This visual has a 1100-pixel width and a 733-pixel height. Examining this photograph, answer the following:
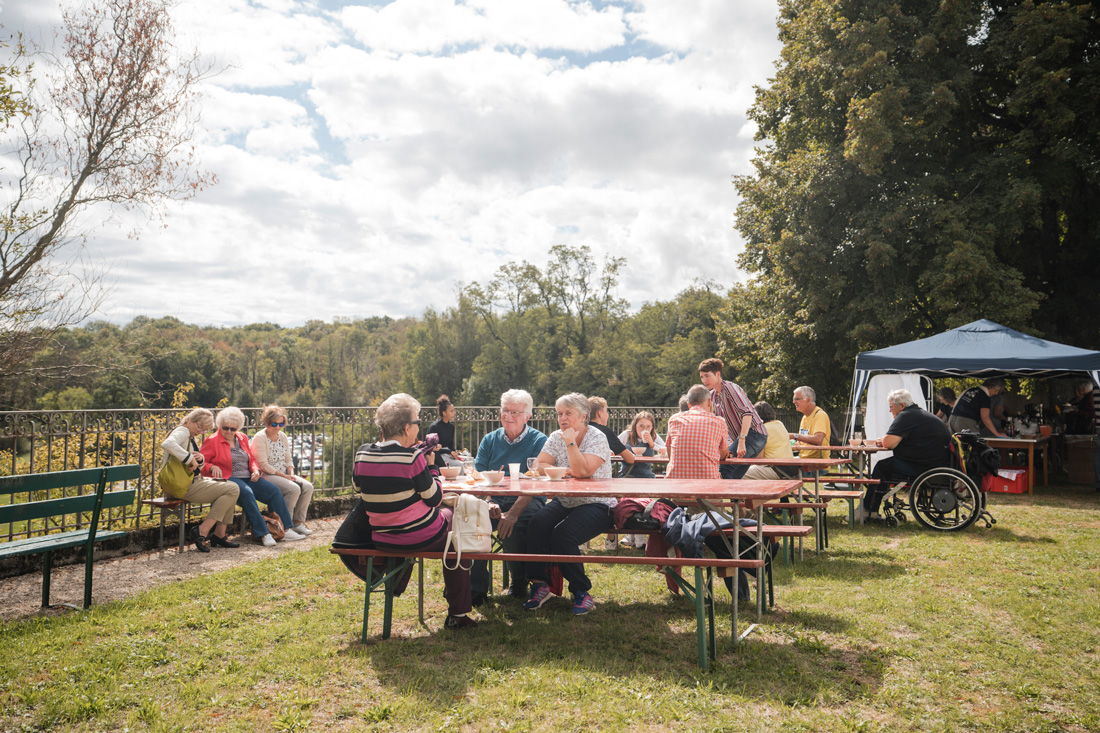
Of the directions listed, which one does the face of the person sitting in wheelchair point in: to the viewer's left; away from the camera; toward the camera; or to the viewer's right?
to the viewer's left

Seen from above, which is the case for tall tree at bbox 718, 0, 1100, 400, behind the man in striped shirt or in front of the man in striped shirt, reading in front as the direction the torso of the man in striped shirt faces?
behind

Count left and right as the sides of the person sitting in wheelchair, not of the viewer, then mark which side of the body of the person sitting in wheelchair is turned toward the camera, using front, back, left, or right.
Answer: left

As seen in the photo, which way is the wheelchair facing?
to the viewer's left

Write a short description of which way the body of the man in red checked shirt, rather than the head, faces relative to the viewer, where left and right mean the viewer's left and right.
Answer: facing away from the viewer

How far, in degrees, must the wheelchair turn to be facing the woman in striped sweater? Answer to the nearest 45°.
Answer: approximately 45° to its left

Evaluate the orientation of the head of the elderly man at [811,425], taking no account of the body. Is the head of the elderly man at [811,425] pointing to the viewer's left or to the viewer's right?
to the viewer's left

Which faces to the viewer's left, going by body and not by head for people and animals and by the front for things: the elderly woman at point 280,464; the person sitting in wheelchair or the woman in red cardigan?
the person sitting in wheelchair

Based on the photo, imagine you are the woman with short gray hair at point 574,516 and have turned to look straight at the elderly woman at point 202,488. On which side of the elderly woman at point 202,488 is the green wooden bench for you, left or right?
left
